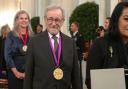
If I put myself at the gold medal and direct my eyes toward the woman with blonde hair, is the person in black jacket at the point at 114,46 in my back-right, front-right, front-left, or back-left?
back-right

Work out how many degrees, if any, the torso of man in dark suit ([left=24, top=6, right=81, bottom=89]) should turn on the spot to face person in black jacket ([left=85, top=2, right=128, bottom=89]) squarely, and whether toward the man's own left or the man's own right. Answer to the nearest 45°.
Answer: approximately 45° to the man's own left

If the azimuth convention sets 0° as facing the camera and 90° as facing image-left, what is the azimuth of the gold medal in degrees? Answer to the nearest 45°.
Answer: approximately 0°

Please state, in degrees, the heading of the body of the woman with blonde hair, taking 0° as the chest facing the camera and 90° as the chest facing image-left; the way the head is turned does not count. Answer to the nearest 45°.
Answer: approximately 315°
